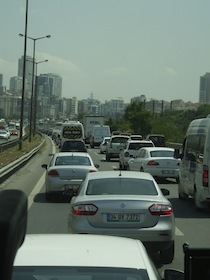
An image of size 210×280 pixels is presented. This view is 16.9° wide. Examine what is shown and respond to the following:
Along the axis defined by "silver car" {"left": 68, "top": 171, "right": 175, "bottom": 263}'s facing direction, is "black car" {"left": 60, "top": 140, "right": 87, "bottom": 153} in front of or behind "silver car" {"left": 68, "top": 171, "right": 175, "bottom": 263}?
in front

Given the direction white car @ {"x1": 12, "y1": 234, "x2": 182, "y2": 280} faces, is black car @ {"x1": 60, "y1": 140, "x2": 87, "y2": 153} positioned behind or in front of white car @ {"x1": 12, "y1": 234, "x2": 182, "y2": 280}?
in front

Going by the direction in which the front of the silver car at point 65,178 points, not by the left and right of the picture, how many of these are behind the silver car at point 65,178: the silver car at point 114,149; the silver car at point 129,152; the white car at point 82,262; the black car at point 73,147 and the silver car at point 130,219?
2

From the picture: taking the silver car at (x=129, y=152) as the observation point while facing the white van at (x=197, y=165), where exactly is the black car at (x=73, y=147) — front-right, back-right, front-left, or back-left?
back-right

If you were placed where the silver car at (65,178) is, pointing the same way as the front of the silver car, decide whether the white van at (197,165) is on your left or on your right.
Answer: on your right

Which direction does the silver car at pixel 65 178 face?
away from the camera

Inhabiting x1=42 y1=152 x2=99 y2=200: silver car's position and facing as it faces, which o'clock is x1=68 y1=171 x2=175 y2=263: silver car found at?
x1=68 y1=171 x2=175 y2=263: silver car is roughly at 6 o'clock from x1=42 y1=152 x2=99 y2=200: silver car.

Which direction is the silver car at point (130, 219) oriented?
away from the camera

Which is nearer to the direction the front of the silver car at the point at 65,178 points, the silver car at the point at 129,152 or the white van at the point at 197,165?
the silver car

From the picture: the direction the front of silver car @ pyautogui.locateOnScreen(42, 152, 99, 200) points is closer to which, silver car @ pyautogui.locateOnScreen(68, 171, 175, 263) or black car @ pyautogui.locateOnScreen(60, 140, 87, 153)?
the black car

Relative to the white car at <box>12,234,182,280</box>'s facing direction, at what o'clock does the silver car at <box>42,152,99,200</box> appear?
The silver car is roughly at 12 o'clock from the white car.

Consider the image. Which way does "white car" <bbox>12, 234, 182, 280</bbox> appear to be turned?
away from the camera

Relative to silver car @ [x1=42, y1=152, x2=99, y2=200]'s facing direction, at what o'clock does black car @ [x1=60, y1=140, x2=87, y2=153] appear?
The black car is roughly at 12 o'clock from the silver car.

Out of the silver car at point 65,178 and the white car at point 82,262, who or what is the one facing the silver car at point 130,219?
the white car
